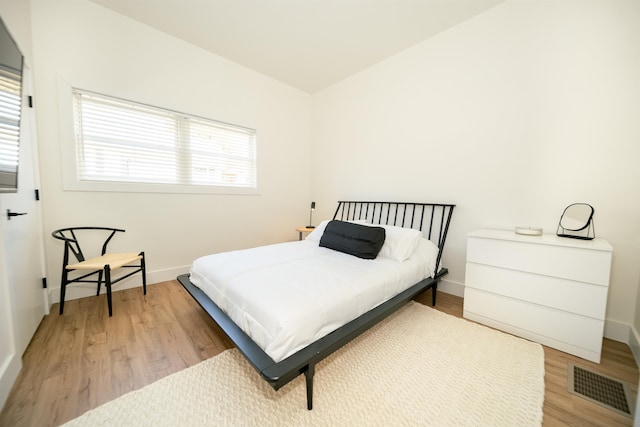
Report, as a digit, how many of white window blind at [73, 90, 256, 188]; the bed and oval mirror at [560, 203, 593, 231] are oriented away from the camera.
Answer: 0

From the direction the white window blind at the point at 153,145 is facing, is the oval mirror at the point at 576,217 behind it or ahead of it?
ahead

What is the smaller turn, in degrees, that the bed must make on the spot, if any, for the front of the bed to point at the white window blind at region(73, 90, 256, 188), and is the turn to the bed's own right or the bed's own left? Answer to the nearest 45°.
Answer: approximately 90° to the bed's own right

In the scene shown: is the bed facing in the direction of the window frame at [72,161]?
no

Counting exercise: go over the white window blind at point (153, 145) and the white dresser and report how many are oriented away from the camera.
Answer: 0

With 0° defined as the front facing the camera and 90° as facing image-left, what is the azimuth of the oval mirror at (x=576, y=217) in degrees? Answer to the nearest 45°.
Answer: approximately 45°

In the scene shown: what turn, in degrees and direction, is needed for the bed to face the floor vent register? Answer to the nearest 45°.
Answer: approximately 135° to its left

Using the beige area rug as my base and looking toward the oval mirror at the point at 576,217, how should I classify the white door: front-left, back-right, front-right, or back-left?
back-left

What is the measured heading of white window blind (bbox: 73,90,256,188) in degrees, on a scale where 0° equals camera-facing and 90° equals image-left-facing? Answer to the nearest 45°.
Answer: approximately 315°

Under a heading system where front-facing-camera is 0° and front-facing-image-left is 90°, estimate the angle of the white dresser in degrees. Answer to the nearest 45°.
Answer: approximately 45°

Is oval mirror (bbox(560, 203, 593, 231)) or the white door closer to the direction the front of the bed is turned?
the white door

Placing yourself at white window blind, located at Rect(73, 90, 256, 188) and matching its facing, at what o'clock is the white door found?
The white door is roughly at 3 o'clock from the white window blind.

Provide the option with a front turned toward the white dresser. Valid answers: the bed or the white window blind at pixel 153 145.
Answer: the white window blind

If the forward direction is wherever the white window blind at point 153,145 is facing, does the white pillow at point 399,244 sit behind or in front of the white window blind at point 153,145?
in front

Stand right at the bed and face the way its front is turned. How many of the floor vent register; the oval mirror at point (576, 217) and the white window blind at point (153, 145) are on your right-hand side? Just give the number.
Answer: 1
